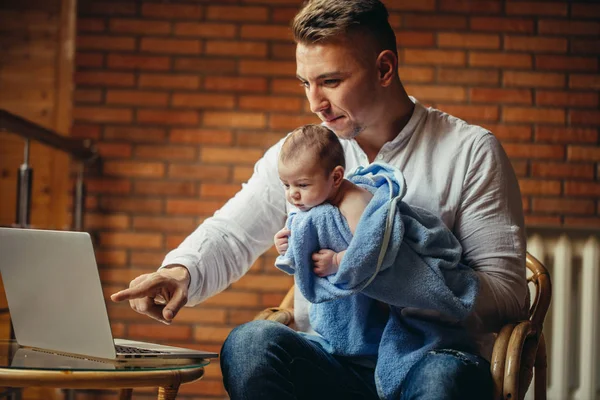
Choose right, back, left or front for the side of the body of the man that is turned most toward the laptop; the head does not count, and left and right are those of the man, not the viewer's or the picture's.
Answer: front

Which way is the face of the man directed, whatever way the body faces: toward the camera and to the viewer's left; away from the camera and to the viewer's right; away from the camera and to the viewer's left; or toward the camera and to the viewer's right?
toward the camera and to the viewer's left

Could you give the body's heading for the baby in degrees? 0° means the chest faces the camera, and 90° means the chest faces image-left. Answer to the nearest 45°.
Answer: approximately 45°

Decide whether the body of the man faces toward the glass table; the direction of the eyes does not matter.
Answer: yes

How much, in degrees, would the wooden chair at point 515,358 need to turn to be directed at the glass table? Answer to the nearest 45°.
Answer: approximately 45° to its right

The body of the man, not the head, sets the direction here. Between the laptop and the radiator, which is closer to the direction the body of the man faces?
the laptop

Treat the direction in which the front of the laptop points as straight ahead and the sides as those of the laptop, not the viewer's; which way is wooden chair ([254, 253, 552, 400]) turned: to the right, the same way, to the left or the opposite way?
the opposite way

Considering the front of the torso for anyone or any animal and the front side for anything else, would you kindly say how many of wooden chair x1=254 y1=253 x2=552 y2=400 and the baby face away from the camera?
0

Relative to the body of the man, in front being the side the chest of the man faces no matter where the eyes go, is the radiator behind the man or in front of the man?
behind

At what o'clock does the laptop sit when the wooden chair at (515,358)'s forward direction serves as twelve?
The laptop is roughly at 1 o'clock from the wooden chair.
